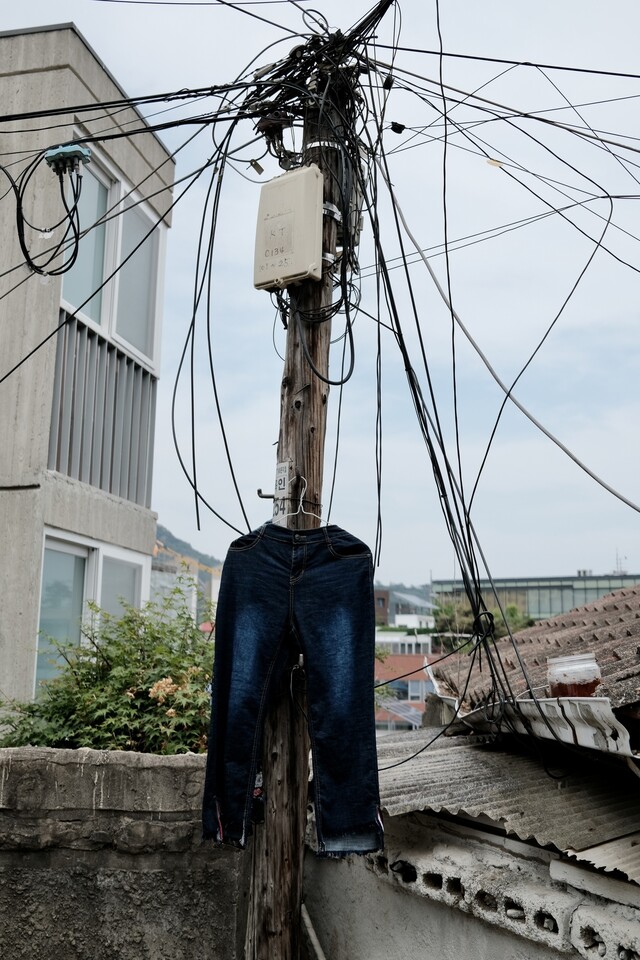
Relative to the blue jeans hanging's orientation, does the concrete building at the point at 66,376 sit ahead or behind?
behind
